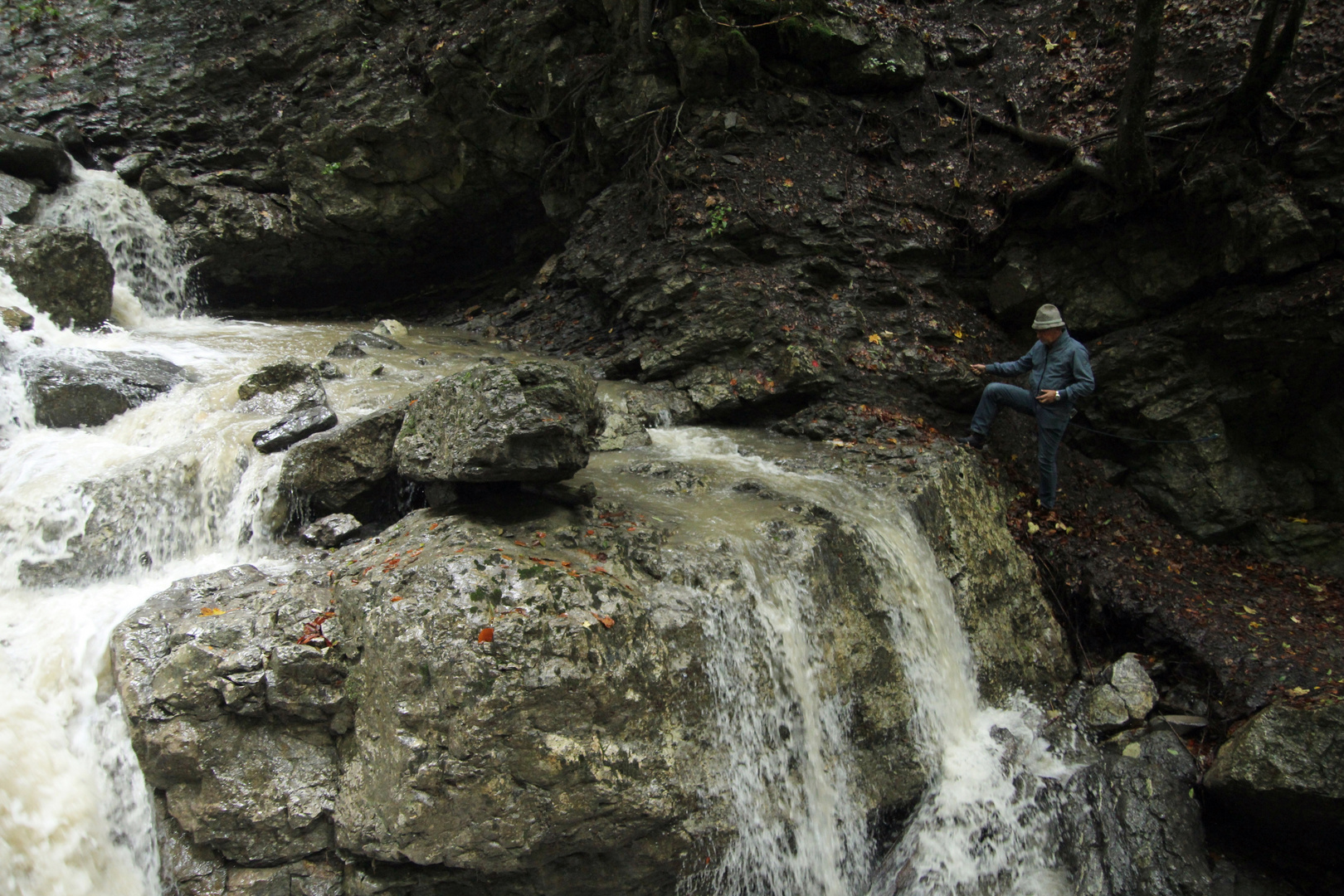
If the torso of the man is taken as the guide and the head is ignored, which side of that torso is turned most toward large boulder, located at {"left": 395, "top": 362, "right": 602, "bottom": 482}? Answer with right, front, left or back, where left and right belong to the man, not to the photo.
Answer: front

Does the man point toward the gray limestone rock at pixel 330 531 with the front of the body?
yes

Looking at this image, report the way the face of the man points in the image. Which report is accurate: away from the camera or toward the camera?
toward the camera

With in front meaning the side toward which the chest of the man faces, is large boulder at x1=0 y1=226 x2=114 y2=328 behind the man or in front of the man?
in front

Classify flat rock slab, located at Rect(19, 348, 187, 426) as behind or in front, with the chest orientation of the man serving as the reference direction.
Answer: in front

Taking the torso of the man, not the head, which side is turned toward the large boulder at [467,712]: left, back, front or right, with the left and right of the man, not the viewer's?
front

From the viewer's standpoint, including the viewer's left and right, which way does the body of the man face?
facing the viewer and to the left of the viewer

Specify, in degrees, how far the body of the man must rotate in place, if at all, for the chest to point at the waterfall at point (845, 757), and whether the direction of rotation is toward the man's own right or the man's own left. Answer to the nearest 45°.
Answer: approximately 45° to the man's own left
